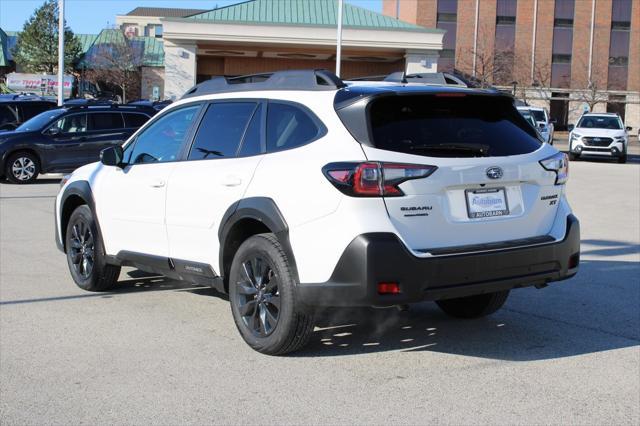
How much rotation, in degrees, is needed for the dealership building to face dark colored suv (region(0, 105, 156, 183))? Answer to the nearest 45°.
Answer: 0° — it already faces it

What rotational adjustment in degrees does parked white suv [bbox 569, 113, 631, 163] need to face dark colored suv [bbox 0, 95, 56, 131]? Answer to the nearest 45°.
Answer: approximately 45° to its right

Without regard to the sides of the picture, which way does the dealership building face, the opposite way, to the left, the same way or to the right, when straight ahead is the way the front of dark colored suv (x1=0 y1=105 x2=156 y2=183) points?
to the left

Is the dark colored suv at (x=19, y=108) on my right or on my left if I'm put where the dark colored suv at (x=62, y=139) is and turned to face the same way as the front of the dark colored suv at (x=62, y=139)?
on my right

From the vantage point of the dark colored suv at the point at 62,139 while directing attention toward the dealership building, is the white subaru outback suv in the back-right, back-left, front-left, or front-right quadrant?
back-right

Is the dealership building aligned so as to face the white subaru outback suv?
yes

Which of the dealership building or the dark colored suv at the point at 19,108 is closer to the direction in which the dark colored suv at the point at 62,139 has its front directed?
the dark colored suv

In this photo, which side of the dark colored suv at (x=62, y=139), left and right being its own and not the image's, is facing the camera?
left

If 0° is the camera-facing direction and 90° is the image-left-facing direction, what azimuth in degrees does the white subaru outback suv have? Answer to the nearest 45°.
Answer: approximately 135°

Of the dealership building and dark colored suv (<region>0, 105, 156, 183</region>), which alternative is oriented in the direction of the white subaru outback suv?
the dealership building

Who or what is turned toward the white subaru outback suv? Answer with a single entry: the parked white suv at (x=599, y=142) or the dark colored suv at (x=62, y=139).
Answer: the parked white suv
